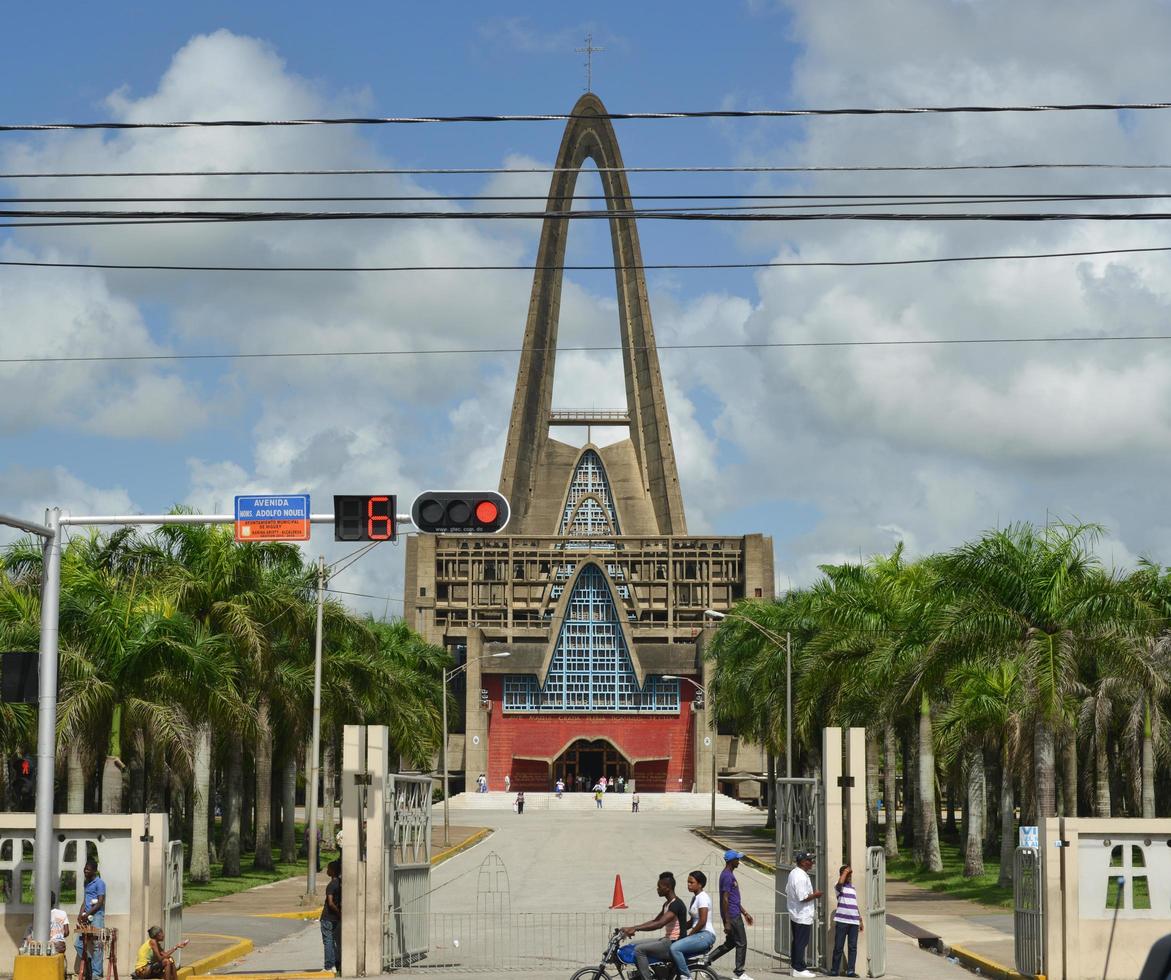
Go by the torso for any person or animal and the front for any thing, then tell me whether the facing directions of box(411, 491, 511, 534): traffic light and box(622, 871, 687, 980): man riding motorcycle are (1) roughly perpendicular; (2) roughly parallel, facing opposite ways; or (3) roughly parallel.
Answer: roughly perpendicular

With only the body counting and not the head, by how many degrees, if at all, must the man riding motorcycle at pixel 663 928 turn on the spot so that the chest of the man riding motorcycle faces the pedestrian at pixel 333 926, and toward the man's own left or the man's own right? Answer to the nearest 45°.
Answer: approximately 45° to the man's own right

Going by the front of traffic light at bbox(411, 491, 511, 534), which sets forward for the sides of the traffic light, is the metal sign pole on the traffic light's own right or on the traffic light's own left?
on the traffic light's own right

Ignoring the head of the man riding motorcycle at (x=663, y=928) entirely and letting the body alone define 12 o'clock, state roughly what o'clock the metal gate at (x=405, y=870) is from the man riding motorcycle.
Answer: The metal gate is roughly at 2 o'clock from the man riding motorcycle.

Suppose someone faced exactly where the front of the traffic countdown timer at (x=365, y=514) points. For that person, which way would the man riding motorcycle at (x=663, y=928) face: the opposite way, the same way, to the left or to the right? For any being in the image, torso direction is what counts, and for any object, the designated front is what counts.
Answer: to the right

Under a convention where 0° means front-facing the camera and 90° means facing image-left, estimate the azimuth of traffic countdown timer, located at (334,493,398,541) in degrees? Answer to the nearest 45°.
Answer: approximately 0°

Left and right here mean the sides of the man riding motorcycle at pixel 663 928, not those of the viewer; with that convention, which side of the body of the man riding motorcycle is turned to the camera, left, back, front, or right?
left

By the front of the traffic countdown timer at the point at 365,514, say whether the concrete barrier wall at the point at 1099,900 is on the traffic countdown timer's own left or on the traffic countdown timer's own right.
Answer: on the traffic countdown timer's own left
